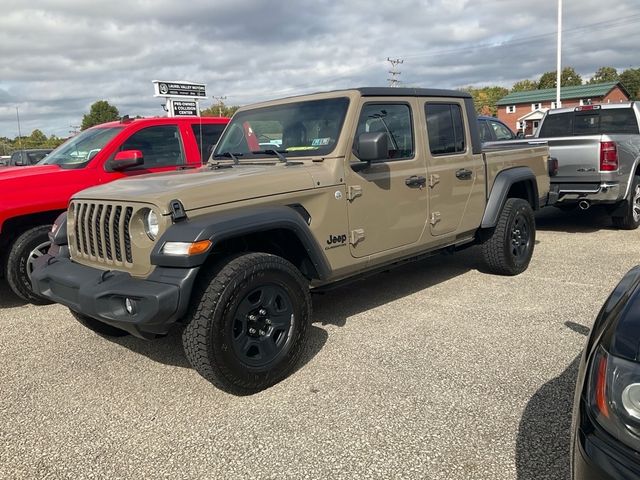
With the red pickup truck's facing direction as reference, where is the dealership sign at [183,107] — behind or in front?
behind

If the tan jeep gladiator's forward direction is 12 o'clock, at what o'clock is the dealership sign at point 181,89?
The dealership sign is roughly at 4 o'clock from the tan jeep gladiator.

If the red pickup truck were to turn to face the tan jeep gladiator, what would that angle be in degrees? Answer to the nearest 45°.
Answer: approximately 90° to its left

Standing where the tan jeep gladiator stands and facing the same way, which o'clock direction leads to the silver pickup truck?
The silver pickup truck is roughly at 6 o'clock from the tan jeep gladiator.

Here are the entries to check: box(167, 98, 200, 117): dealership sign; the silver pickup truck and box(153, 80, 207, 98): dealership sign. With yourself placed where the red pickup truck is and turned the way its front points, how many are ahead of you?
0

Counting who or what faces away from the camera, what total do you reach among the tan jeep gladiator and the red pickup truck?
0

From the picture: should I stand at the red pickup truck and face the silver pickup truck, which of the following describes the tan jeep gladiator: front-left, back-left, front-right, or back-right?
front-right

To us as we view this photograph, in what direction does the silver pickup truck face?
facing away from the viewer and to the right of the viewer

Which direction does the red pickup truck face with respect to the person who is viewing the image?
facing the viewer and to the left of the viewer

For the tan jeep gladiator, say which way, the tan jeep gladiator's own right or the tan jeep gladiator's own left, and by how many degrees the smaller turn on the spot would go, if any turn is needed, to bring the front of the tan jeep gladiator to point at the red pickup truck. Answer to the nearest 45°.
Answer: approximately 90° to the tan jeep gladiator's own right

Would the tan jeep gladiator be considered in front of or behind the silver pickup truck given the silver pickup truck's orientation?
behind
